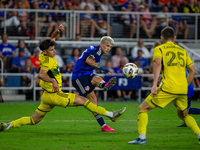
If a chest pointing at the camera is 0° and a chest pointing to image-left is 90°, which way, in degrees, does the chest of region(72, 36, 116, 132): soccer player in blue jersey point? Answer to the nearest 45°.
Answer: approximately 270°

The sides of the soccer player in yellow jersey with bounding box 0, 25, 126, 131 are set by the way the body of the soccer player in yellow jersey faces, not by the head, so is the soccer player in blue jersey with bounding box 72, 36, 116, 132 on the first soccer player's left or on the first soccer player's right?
on the first soccer player's left

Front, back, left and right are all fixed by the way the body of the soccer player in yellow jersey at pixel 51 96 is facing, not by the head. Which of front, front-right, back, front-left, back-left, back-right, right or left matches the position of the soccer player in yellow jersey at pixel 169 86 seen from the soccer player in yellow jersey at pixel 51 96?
front-right

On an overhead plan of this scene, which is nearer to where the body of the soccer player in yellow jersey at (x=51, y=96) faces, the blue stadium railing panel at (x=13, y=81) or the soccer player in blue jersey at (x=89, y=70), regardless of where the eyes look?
the soccer player in blue jersey

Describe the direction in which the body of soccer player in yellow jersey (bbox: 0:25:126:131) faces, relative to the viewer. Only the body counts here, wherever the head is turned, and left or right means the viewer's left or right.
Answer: facing to the right of the viewer

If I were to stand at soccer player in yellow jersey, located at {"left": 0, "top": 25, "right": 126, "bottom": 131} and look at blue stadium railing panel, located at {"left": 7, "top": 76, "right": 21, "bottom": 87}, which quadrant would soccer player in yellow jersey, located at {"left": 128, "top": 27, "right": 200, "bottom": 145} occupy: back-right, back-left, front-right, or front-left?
back-right

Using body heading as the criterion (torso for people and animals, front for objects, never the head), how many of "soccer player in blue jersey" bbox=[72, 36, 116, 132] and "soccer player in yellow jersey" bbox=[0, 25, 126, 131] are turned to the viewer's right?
2

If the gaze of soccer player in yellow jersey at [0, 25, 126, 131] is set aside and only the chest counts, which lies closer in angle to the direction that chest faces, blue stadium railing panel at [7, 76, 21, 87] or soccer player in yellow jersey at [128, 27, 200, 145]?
the soccer player in yellow jersey

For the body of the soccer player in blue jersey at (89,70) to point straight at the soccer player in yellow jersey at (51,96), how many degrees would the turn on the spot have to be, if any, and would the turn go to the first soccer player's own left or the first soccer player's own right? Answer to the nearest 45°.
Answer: approximately 135° to the first soccer player's own right

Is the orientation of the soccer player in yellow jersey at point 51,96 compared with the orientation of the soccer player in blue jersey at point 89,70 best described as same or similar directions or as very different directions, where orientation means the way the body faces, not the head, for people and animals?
same or similar directions
